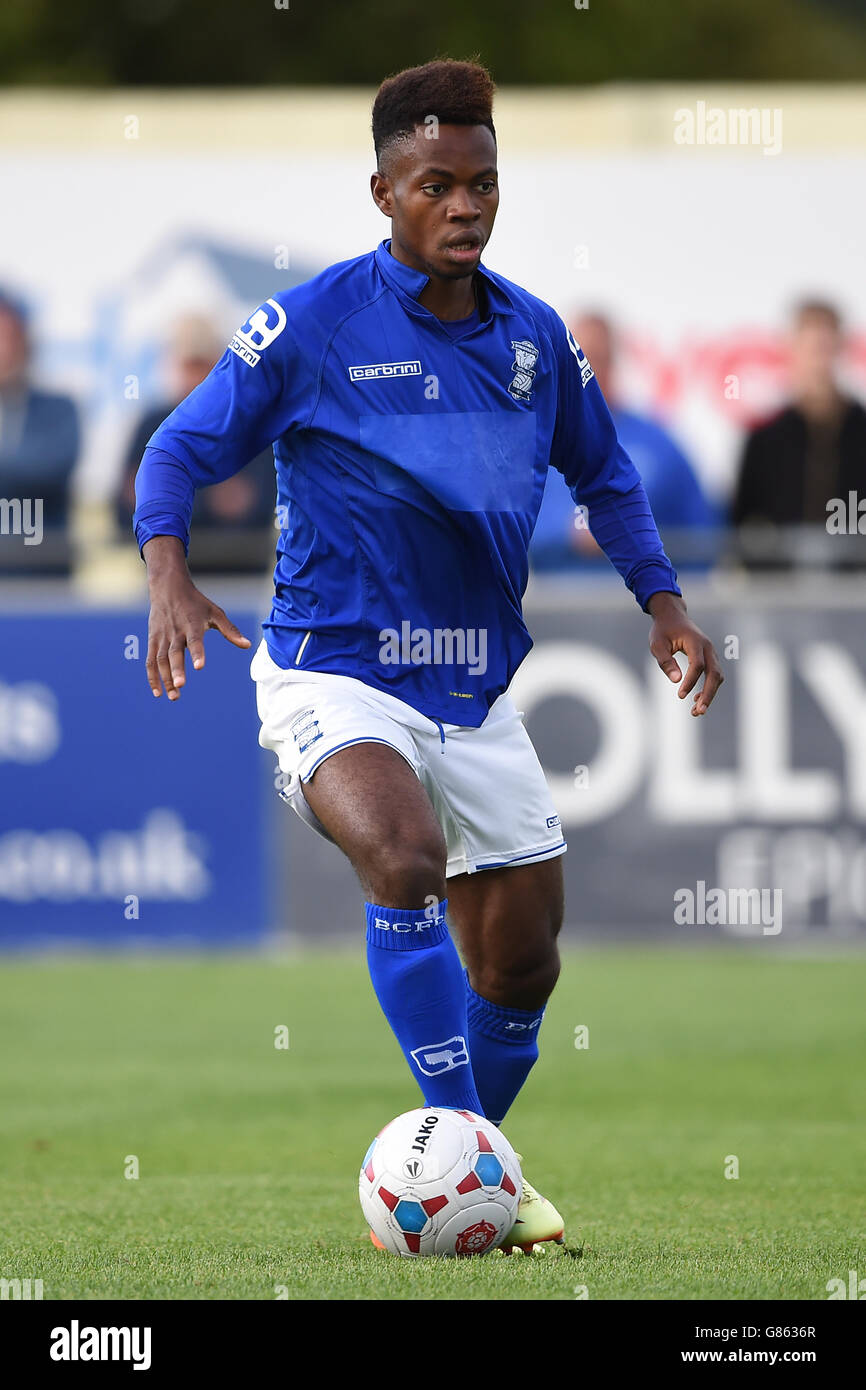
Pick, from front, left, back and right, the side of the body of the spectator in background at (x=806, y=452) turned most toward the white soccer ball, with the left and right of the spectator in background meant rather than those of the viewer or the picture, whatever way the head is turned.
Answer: front

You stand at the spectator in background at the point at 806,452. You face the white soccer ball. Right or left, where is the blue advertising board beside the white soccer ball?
right

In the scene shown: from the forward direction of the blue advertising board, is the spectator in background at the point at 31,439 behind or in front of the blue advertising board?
behind

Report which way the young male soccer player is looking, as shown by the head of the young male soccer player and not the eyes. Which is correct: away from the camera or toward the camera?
toward the camera

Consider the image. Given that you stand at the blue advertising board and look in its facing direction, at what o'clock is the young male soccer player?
The young male soccer player is roughly at 12 o'clock from the blue advertising board.

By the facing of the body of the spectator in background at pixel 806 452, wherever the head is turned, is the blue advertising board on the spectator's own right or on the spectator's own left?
on the spectator's own right

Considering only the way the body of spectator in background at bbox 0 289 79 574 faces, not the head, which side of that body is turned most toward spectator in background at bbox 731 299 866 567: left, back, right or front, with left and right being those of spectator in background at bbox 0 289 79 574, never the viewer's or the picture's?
left

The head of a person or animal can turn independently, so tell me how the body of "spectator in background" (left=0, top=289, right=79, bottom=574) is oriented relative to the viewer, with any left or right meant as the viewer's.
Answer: facing the viewer

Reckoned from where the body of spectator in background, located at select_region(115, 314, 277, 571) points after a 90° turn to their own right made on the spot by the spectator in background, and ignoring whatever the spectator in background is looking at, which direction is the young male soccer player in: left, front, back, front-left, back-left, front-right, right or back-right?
left

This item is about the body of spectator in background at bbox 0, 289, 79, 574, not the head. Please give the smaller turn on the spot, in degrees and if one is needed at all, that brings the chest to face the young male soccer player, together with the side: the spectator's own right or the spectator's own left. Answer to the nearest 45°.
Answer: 0° — they already face them

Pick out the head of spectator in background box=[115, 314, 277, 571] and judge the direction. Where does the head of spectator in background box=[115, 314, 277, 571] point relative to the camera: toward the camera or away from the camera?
toward the camera

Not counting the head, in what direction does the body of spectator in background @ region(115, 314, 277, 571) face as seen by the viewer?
toward the camera

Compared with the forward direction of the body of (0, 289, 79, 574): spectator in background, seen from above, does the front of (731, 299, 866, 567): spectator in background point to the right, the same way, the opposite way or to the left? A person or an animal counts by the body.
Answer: the same way

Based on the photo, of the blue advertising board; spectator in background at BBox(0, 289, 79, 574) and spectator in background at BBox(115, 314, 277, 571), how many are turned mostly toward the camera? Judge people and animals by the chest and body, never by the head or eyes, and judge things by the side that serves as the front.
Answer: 3

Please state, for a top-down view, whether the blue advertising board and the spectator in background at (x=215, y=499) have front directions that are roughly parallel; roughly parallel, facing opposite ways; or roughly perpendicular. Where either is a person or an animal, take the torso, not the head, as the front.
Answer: roughly parallel

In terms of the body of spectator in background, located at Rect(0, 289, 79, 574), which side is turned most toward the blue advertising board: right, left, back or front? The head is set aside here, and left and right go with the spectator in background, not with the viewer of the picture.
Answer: front

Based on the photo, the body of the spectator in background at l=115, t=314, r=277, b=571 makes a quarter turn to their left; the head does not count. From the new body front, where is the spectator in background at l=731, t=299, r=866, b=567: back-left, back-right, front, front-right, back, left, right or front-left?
front

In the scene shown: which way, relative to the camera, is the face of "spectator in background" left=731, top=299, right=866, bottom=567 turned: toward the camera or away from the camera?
toward the camera

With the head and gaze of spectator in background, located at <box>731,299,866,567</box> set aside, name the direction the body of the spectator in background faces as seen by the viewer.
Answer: toward the camera
